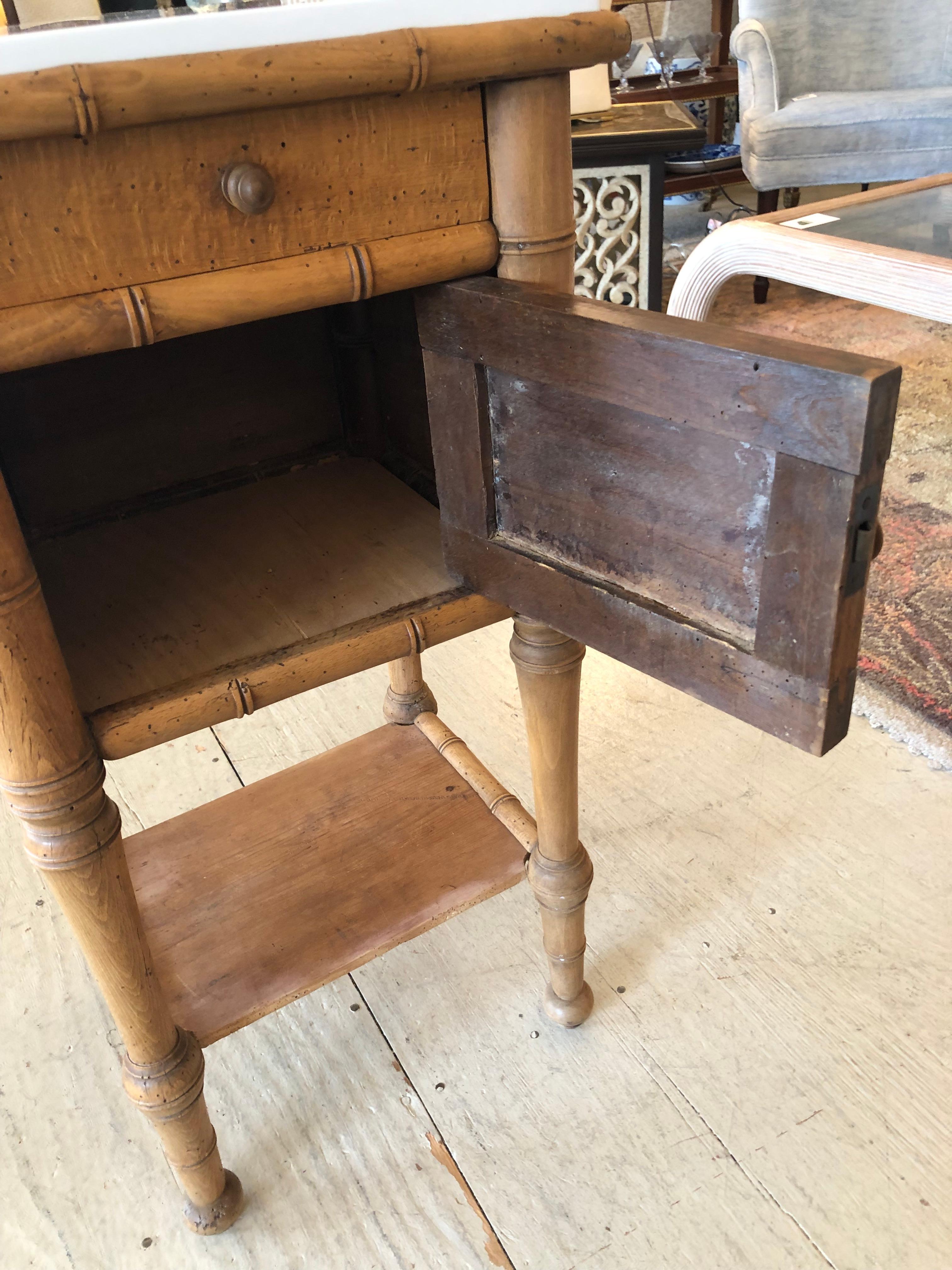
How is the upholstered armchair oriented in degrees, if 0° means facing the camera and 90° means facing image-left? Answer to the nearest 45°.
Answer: approximately 0°

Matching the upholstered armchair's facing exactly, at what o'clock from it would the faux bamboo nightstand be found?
The faux bamboo nightstand is roughly at 12 o'clock from the upholstered armchair.
